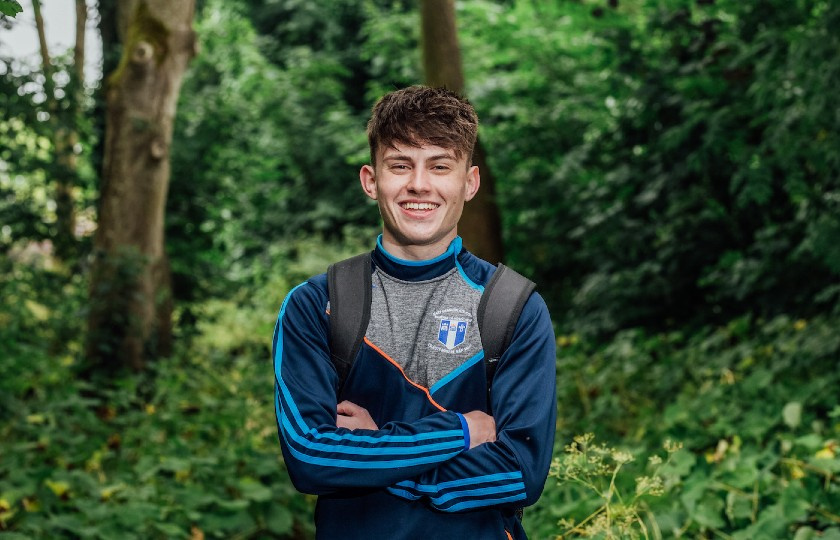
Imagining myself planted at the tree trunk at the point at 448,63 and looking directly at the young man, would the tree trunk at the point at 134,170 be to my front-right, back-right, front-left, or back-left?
front-right

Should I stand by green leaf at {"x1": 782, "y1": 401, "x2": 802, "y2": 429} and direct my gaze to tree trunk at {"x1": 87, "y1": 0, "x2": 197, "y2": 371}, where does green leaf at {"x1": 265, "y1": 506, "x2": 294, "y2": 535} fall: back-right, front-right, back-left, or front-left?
front-left

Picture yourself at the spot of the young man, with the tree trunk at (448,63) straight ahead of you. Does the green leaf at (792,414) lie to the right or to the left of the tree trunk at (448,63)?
right

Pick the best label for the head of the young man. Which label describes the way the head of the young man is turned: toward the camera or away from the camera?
toward the camera

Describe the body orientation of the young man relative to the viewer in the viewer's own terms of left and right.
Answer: facing the viewer

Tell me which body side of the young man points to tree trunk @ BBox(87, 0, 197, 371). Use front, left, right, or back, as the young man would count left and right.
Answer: back

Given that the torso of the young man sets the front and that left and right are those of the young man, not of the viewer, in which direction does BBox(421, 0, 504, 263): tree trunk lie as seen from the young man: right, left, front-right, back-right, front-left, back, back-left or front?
back

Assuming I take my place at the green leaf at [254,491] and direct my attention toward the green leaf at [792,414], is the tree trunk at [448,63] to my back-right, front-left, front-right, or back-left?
front-left
